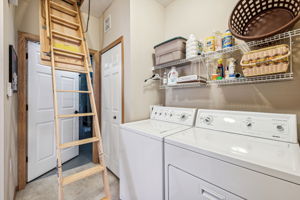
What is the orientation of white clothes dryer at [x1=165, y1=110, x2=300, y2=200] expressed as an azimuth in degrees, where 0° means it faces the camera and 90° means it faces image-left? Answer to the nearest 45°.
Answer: approximately 45°

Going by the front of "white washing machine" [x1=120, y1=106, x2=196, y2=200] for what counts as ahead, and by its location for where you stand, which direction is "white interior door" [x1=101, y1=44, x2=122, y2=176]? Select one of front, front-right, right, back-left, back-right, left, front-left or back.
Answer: right

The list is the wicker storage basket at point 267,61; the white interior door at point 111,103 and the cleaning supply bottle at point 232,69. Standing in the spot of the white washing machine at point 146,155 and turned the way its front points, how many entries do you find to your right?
1

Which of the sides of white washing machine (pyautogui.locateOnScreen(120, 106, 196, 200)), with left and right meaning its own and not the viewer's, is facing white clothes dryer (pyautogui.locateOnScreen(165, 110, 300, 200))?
left

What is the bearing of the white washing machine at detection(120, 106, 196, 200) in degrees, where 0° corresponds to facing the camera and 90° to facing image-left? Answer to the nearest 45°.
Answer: approximately 45°

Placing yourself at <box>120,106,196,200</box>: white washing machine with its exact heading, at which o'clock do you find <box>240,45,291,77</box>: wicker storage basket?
The wicker storage basket is roughly at 8 o'clock from the white washing machine.
